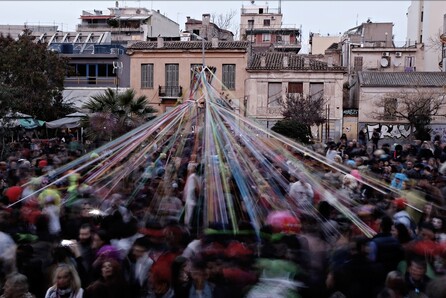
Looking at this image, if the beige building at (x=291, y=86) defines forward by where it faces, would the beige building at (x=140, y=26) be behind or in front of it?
behind

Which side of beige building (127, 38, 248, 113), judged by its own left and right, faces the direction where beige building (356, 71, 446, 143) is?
left

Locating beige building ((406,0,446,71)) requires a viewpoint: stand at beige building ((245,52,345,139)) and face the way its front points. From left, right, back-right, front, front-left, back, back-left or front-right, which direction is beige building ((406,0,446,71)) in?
back-left

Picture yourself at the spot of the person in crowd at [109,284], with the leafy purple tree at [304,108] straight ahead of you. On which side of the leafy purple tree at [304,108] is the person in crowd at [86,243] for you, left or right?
left

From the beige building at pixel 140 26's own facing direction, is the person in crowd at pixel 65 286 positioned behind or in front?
in front

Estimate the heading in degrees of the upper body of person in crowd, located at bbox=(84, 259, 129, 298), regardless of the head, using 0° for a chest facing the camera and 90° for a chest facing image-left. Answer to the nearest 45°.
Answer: approximately 45°

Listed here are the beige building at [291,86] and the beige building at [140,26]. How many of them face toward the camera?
2

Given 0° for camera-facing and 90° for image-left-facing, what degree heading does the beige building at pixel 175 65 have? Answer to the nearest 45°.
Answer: approximately 0°

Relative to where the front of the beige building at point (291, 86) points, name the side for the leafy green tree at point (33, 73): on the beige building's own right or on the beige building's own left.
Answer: on the beige building's own right

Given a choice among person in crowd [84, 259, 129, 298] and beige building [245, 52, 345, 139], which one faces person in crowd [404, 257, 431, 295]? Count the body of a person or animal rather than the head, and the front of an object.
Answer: the beige building

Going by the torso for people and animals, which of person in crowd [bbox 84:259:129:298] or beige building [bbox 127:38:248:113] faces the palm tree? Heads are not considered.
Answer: the beige building

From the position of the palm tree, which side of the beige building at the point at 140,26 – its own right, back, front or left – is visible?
front

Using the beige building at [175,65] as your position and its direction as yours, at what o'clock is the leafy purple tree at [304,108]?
The leafy purple tree is roughly at 10 o'clock from the beige building.

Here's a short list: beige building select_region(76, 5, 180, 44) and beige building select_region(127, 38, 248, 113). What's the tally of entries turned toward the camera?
2

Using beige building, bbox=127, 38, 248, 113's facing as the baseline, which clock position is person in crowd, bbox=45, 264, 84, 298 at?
The person in crowd is roughly at 12 o'clock from the beige building.
